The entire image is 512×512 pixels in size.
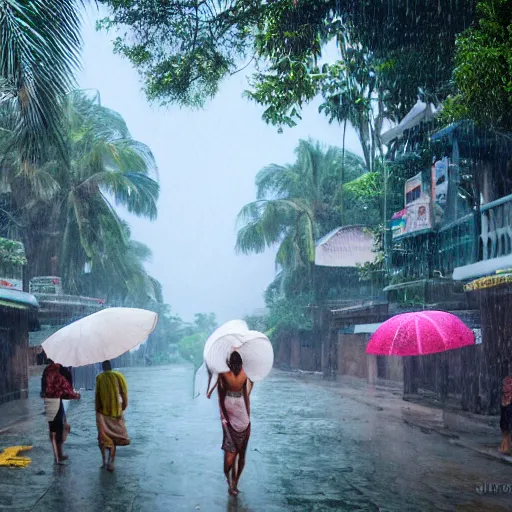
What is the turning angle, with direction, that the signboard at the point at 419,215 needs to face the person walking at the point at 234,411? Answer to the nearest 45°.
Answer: approximately 45° to its left

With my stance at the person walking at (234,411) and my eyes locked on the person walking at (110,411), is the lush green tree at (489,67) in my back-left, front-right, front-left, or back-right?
back-right

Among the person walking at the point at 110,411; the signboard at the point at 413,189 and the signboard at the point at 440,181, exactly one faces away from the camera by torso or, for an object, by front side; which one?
the person walking

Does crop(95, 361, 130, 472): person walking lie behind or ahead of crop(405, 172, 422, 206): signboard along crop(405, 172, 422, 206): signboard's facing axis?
ahead

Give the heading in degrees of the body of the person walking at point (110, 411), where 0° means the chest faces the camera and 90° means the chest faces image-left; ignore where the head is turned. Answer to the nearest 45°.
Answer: approximately 180°

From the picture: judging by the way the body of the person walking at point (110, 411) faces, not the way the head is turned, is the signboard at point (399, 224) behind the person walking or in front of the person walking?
in front

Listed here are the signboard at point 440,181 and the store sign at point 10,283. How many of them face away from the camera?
0

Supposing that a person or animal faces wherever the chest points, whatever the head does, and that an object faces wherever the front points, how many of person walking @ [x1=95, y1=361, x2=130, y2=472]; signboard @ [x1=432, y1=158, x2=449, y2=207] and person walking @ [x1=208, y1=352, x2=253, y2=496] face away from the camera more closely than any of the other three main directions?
2

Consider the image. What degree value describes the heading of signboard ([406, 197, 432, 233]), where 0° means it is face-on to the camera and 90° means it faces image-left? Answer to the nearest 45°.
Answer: approximately 45°

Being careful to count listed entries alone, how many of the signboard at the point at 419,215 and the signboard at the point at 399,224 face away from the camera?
0

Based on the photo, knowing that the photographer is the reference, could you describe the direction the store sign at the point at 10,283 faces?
facing the viewer and to the right of the viewer

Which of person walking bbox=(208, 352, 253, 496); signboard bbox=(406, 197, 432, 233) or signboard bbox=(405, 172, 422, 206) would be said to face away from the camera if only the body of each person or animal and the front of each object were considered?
the person walking

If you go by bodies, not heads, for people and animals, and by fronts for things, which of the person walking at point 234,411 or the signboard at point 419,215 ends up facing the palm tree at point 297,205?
the person walking
